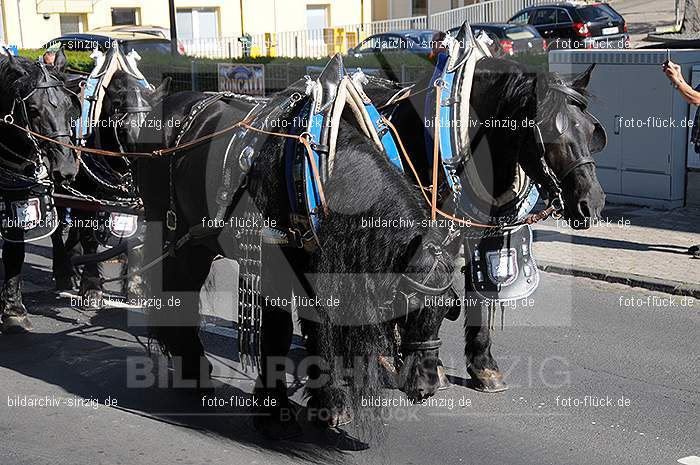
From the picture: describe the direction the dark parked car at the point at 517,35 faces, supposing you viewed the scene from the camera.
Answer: facing away from the viewer and to the left of the viewer

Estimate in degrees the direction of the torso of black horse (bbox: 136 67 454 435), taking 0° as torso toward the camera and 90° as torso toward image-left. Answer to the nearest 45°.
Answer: approximately 315°

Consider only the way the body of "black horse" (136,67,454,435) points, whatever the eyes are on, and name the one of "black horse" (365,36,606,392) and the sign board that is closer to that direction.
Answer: the black horse

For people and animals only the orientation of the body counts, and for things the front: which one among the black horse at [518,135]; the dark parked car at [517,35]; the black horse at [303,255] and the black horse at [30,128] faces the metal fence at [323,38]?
the dark parked car

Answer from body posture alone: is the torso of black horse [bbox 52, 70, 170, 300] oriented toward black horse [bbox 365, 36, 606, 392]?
yes

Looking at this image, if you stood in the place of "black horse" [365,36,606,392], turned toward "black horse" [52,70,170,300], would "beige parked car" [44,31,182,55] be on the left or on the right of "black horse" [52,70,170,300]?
right

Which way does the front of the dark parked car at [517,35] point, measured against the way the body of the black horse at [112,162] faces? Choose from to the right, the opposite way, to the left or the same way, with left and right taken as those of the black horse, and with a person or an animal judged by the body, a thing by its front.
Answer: the opposite way

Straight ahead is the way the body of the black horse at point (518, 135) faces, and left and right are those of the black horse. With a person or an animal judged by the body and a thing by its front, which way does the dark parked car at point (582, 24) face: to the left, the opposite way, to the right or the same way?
the opposite way

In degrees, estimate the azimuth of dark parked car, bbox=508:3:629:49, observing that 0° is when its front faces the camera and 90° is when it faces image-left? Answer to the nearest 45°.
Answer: approximately 135°

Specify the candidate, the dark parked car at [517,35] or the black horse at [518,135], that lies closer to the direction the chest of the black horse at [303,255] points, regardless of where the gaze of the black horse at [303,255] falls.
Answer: the black horse

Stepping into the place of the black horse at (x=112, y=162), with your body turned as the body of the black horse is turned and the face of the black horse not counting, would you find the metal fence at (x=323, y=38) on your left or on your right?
on your left
